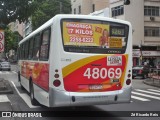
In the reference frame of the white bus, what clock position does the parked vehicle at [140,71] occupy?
The parked vehicle is roughly at 2 o'clock from the white bus.

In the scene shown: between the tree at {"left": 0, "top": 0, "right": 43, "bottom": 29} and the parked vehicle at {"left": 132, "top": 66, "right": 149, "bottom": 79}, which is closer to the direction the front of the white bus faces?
the tree

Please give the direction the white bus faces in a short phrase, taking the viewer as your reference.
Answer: facing away from the viewer and to the left of the viewer

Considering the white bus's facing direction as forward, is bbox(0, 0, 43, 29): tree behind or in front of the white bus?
in front
